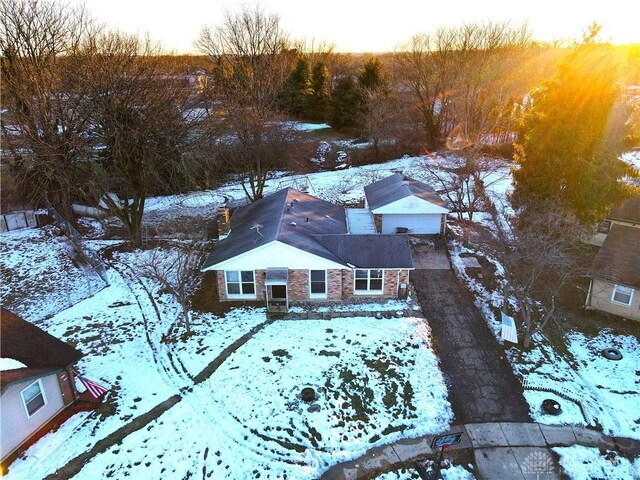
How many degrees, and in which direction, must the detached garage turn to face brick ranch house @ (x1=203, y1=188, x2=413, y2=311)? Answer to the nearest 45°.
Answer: approximately 45° to its right

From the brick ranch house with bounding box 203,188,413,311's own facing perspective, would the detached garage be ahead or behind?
behind

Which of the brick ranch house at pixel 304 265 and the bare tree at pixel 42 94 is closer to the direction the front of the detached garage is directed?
the brick ranch house

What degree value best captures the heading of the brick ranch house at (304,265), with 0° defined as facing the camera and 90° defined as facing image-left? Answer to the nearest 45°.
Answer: approximately 0°

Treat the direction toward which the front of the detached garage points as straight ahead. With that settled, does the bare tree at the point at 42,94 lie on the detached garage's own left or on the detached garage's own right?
on the detached garage's own right

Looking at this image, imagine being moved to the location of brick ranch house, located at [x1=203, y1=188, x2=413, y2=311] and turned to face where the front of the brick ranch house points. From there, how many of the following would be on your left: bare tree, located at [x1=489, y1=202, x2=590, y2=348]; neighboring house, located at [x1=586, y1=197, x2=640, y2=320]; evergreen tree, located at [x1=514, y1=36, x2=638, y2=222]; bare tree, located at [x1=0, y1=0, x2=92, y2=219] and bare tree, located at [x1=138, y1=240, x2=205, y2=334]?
3

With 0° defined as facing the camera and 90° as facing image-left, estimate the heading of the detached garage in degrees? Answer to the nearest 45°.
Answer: approximately 0°

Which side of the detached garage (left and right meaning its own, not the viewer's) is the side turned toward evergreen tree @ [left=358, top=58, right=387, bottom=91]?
back

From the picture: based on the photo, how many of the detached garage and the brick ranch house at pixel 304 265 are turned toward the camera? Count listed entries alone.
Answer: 2

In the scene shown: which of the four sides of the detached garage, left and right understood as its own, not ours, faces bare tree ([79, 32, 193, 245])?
right

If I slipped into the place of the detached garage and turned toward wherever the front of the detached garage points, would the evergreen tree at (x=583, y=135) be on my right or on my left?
on my left

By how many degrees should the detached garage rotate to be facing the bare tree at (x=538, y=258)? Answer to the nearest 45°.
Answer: approximately 45° to its left

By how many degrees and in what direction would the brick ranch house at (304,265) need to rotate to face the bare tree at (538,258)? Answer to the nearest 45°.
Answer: approximately 90° to its left
